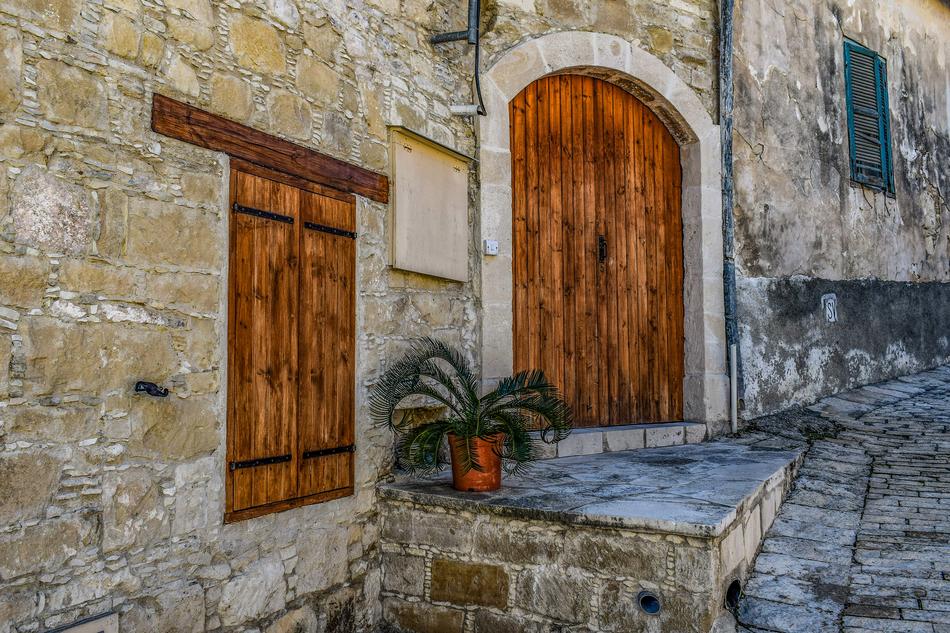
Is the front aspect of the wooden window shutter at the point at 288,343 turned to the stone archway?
no

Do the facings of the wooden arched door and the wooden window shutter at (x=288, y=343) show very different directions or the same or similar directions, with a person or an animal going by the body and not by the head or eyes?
same or similar directions

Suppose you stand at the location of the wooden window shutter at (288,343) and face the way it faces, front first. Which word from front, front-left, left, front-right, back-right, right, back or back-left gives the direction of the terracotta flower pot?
front-left

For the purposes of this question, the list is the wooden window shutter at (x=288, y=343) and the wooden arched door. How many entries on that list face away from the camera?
0

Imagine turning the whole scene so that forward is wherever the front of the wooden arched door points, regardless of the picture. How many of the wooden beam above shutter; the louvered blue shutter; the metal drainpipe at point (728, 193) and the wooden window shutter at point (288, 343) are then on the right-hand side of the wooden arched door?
2

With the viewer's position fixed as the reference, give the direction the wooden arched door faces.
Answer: facing the viewer and to the right of the viewer

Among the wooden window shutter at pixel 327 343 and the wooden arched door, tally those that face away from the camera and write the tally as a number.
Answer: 0

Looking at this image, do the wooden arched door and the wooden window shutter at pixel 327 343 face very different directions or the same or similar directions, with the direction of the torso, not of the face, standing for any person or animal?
same or similar directions

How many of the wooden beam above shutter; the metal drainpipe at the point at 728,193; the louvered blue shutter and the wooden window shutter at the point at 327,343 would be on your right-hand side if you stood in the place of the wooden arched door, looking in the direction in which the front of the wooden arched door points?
2

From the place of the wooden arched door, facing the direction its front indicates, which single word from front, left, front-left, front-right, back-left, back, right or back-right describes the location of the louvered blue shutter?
left

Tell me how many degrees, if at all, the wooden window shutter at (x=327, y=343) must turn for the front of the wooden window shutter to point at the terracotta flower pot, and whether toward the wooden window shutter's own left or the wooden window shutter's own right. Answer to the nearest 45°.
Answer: approximately 45° to the wooden window shutter's own left

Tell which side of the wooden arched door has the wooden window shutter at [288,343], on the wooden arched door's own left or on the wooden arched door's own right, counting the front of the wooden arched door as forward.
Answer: on the wooden arched door's own right

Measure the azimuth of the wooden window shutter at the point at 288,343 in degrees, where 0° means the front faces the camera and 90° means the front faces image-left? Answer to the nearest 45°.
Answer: approximately 315°

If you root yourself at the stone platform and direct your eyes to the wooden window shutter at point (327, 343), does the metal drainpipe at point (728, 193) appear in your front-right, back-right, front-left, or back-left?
back-right

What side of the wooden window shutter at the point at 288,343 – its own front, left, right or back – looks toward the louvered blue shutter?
left

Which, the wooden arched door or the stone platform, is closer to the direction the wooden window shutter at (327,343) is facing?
the stone platform
